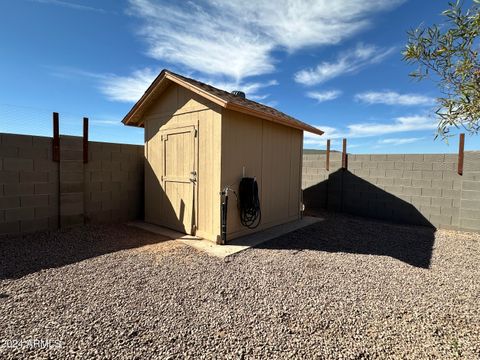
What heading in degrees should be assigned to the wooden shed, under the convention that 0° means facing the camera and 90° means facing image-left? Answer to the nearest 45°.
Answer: approximately 45°
